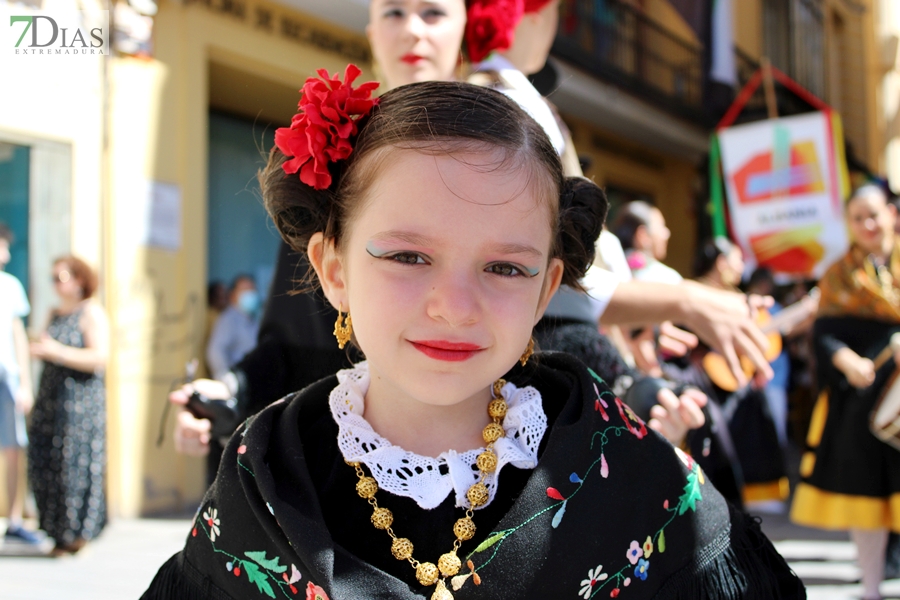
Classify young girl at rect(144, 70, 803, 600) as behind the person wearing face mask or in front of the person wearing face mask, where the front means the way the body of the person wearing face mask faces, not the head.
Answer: in front

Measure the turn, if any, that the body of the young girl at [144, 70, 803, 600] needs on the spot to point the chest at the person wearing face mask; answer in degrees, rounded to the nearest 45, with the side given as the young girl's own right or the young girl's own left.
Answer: approximately 180°

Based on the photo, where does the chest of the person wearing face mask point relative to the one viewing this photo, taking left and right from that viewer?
facing the viewer and to the right of the viewer

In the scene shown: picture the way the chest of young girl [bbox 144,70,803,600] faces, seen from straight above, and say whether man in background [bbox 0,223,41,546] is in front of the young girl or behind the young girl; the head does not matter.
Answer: behind

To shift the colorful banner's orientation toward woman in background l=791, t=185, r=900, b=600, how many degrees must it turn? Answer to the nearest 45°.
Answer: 0° — it already faces them

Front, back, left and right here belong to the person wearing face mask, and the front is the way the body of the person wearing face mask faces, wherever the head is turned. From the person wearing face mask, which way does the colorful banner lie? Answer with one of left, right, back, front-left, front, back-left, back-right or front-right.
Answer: front-left

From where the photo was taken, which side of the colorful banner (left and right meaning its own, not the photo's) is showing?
front

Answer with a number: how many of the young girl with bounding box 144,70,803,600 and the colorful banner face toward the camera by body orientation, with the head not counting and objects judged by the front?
2

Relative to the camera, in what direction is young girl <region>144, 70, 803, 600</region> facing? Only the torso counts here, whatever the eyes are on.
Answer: toward the camera

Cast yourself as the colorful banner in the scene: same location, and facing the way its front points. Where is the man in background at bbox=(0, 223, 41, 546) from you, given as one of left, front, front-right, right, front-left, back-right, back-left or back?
front-right

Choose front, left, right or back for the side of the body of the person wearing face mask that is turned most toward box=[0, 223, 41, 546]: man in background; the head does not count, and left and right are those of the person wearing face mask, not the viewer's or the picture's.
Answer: right

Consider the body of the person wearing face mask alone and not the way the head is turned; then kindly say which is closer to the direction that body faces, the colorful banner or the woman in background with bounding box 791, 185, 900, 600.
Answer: the woman in background
